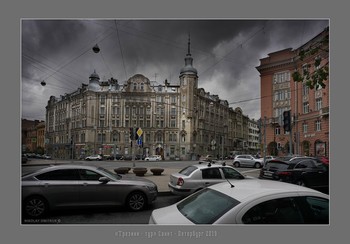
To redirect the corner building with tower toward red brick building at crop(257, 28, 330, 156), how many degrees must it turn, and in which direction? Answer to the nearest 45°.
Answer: approximately 45° to its left

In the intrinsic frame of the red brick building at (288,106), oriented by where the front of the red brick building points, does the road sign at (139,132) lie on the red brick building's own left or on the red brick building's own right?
on the red brick building's own right

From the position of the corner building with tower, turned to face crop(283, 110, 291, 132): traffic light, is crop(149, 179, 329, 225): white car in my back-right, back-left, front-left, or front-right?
front-right

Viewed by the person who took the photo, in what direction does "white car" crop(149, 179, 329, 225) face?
facing away from the viewer and to the right of the viewer

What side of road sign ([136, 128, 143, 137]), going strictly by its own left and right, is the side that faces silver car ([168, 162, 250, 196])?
front

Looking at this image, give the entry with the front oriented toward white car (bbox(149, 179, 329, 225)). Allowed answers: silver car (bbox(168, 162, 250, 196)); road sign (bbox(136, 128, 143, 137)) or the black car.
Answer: the road sign

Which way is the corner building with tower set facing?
toward the camera

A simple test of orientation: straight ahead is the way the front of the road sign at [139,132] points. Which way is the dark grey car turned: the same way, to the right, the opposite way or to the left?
to the left

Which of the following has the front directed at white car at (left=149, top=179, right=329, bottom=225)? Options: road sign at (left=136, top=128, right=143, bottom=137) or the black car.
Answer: the road sign

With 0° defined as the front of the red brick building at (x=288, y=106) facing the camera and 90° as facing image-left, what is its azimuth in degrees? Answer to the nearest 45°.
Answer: approximately 45°

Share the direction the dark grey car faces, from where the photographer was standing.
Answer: facing to the right of the viewer

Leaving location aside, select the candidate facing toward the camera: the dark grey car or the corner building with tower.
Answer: the corner building with tower

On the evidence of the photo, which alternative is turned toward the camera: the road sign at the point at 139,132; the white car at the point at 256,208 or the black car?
the road sign
